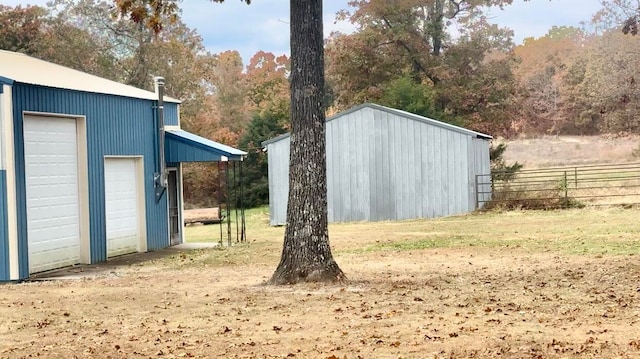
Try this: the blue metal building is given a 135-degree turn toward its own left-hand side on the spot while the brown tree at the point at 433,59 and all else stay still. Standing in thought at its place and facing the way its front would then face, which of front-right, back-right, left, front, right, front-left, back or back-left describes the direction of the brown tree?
front-right

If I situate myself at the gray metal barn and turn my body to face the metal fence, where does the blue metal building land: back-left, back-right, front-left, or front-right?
back-right

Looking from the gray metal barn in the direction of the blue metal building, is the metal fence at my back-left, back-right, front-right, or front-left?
back-left

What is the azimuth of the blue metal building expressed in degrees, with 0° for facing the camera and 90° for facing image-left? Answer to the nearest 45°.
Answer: approximately 315°

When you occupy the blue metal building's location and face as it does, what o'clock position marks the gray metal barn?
The gray metal barn is roughly at 9 o'clock from the blue metal building.

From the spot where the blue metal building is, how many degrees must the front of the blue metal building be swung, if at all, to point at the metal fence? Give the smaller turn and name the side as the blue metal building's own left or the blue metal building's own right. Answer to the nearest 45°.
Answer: approximately 90° to the blue metal building's own left
